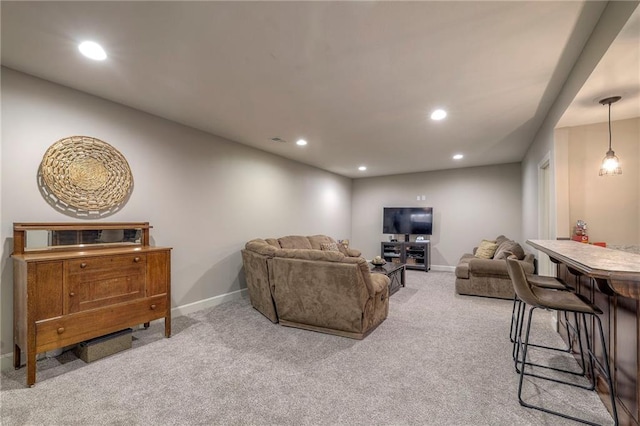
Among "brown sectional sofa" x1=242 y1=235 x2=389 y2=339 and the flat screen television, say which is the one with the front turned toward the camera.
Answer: the flat screen television

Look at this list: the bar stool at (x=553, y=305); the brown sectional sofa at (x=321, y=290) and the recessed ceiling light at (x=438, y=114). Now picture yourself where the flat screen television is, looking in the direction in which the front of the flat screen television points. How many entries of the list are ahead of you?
3

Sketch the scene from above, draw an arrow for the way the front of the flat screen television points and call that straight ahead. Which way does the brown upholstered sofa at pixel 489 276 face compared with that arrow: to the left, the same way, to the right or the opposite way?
to the right

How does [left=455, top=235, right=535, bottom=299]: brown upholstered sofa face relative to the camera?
to the viewer's left

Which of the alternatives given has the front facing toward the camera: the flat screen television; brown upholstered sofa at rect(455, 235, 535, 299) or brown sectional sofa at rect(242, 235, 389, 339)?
the flat screen television

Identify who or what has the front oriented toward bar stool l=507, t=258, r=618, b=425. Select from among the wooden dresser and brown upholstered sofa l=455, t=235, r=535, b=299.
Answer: the wooden dresser

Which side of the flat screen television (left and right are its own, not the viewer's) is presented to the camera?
front

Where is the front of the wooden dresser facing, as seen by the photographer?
facing the viewer and to the right of the viewer

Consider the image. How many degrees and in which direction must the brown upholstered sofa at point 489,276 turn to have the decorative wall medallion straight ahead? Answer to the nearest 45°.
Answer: approximately 45° to its left

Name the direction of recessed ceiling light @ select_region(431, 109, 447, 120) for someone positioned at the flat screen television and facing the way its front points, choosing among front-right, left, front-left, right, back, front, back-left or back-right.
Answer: front

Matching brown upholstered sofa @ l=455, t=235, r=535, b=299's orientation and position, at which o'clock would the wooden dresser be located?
The wooden dresser is roughly at 10 o'clock from the brown upholstered sofa.

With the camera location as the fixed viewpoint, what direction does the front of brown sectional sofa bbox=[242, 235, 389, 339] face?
facing away from the viewer and to the right of the viewer
